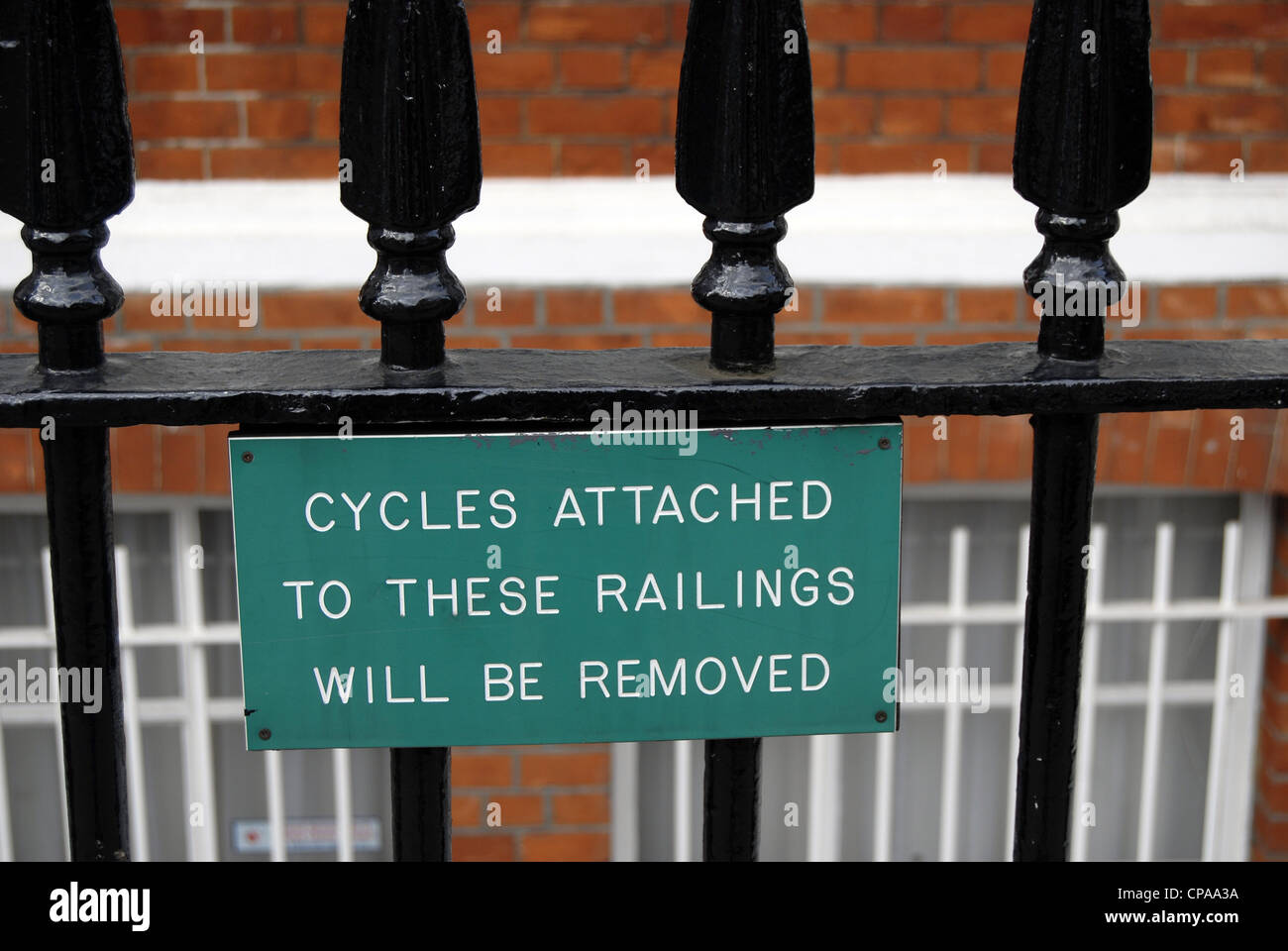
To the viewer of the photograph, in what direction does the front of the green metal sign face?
facing the viewer
